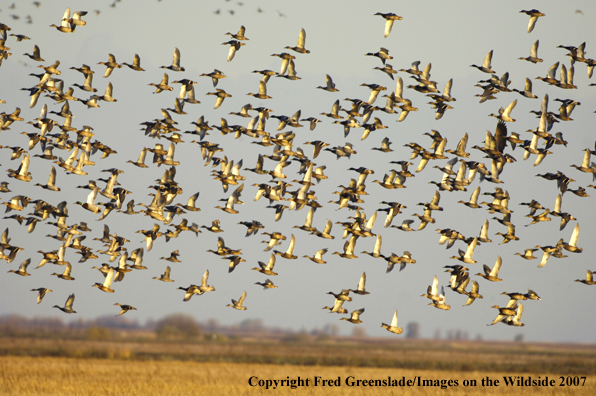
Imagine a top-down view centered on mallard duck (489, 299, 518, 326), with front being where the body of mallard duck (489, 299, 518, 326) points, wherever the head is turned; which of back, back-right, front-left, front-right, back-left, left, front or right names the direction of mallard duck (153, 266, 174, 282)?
front

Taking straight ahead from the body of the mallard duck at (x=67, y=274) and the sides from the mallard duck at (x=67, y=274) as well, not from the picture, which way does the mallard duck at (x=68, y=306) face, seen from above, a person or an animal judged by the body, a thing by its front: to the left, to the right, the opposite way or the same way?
the same way

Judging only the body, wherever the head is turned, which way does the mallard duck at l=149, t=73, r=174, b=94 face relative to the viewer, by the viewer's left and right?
facing to the left of the viewer

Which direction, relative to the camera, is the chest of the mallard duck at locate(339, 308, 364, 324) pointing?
to the viewer's left

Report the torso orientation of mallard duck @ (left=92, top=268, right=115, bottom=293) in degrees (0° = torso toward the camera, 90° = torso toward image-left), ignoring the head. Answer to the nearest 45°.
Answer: approximately 90°

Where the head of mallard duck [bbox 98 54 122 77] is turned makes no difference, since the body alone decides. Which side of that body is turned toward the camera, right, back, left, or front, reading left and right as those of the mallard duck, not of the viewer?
left

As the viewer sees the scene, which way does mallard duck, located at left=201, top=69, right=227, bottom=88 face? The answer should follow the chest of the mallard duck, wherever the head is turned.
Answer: to the viewer's left

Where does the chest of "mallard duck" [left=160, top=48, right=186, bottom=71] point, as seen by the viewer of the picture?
to the viewer's left

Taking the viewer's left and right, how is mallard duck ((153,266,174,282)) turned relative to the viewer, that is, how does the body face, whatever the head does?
facing to the left of the viewer

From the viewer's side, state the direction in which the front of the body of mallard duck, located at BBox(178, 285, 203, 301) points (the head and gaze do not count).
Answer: to the viewer's left

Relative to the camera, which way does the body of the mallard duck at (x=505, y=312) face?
to the viewer's left

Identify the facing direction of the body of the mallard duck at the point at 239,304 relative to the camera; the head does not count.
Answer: to the viewer's left

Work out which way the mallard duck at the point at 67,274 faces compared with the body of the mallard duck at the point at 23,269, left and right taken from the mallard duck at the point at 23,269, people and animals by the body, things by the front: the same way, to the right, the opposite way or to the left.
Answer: the same way
